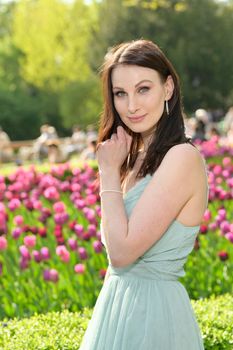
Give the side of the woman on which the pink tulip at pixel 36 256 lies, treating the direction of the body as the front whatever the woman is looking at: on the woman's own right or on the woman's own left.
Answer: on the woman's own right

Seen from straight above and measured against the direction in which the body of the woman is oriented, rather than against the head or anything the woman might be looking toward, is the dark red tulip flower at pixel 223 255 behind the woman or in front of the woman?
behind

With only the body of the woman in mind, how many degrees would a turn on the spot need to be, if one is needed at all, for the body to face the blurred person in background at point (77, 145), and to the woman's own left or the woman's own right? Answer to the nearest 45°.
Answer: approximately 135° to the woman's own right

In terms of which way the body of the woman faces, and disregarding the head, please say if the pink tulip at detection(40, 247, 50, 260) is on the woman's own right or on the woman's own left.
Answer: on the woman's own right

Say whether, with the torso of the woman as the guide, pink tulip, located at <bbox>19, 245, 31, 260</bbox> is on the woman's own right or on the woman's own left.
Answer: on the woman's own right

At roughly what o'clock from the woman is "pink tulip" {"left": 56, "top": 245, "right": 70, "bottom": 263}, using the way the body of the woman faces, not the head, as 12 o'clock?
The pink tulip is roughly at 4 o'clock from the woman.

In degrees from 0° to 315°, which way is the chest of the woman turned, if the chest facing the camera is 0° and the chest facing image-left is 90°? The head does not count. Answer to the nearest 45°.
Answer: approximately 45°

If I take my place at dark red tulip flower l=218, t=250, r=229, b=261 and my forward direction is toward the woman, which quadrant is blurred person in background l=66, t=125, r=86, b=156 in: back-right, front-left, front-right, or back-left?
back-right

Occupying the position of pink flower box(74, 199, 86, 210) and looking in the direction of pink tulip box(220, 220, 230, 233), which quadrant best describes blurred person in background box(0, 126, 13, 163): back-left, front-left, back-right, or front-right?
back-left

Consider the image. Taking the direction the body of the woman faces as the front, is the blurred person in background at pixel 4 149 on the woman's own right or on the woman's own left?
on the woman's own right
